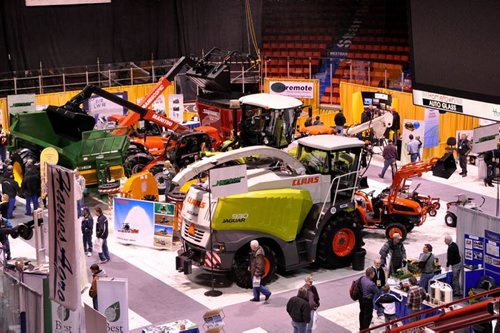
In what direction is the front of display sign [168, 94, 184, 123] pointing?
toward the camera

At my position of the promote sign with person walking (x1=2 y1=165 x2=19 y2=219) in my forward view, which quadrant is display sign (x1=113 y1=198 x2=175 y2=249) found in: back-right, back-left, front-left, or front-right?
front-left

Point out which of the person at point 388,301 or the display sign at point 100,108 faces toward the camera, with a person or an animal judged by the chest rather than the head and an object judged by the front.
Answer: the display sign

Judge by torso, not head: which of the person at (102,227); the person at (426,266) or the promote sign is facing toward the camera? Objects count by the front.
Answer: the promote sign

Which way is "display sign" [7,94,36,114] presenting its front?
toward the camera

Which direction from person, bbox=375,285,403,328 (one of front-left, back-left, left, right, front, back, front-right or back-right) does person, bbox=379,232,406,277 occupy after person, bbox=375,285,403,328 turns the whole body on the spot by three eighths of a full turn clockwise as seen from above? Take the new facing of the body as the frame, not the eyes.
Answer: back

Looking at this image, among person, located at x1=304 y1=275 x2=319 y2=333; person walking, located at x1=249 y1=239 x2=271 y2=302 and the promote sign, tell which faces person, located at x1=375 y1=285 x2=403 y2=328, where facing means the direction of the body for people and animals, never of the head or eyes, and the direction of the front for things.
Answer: the promote sign

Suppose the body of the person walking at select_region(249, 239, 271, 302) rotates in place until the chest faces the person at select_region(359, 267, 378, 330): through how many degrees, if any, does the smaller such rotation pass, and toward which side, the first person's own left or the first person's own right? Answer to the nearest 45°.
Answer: approximately 135° to the first person's own left

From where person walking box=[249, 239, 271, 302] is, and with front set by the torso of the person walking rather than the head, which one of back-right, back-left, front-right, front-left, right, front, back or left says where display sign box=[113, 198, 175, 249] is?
front-right

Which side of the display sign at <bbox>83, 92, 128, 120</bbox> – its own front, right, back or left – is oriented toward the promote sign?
left

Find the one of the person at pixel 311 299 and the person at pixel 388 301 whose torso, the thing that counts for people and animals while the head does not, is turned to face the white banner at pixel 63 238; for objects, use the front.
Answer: the person at pixel 311 299
